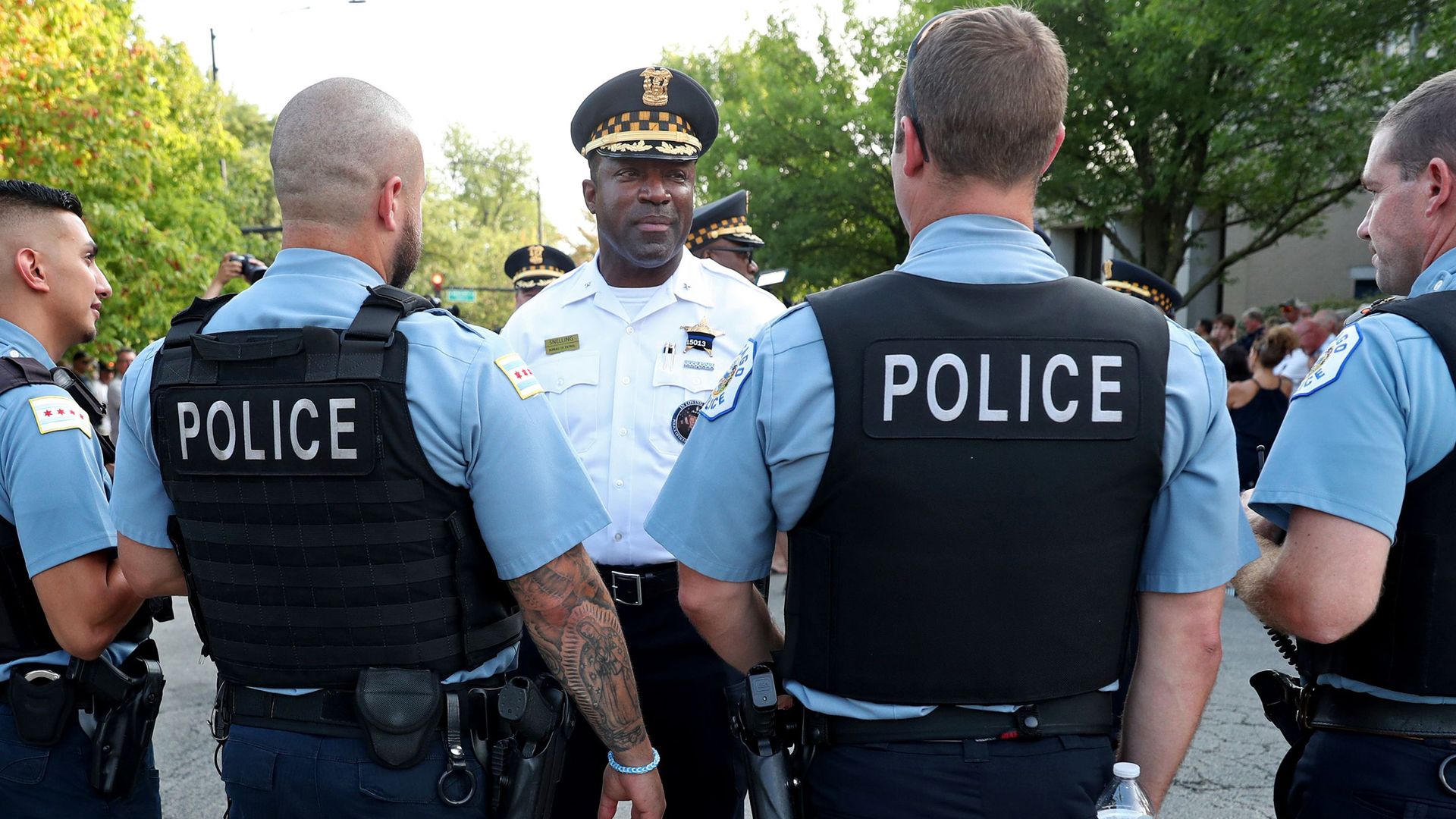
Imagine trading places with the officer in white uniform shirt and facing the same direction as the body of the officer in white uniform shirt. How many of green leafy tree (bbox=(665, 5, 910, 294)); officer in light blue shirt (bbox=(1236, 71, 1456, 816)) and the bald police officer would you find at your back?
1

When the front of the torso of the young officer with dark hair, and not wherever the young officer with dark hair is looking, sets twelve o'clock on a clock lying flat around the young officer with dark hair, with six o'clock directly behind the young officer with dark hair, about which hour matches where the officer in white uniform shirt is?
The officer in white uniform shirt is roughly at 12 o'clock from the young officer with dark hair.

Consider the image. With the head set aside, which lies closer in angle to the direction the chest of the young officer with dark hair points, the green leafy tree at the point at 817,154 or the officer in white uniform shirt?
the officer in white uniform shirt

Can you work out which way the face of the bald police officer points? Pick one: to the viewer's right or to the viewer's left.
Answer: to the viewer's right

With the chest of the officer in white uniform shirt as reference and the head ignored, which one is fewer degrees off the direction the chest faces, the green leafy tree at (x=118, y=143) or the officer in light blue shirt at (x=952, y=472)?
the officer in light blue shirt

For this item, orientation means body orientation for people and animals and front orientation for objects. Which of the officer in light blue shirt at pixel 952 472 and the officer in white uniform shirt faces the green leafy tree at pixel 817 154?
the officer in light blue shirt

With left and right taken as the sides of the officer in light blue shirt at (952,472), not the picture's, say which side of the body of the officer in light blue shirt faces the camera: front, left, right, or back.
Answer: back

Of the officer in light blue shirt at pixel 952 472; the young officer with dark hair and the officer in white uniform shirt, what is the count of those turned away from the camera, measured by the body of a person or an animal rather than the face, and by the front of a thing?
1

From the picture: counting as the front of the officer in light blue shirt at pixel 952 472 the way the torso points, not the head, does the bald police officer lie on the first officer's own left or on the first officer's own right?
on the first officer's own left

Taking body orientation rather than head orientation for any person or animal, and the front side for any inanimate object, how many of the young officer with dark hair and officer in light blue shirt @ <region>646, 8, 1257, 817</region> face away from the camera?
1

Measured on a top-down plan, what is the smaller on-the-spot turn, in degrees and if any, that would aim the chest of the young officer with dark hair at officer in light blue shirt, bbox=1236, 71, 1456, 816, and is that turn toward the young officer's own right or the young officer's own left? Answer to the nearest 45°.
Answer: approximately 45° to the young officer's own right

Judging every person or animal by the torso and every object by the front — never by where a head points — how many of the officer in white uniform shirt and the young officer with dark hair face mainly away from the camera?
0

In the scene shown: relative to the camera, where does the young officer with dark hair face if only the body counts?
to the viewer's right

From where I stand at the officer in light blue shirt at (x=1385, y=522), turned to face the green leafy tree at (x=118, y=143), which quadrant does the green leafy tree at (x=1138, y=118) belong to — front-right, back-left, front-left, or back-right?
front-right

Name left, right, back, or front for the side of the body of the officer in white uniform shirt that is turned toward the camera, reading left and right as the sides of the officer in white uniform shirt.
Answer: front

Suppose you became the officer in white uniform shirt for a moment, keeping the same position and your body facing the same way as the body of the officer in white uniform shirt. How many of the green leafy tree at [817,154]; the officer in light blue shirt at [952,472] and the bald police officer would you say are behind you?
1
